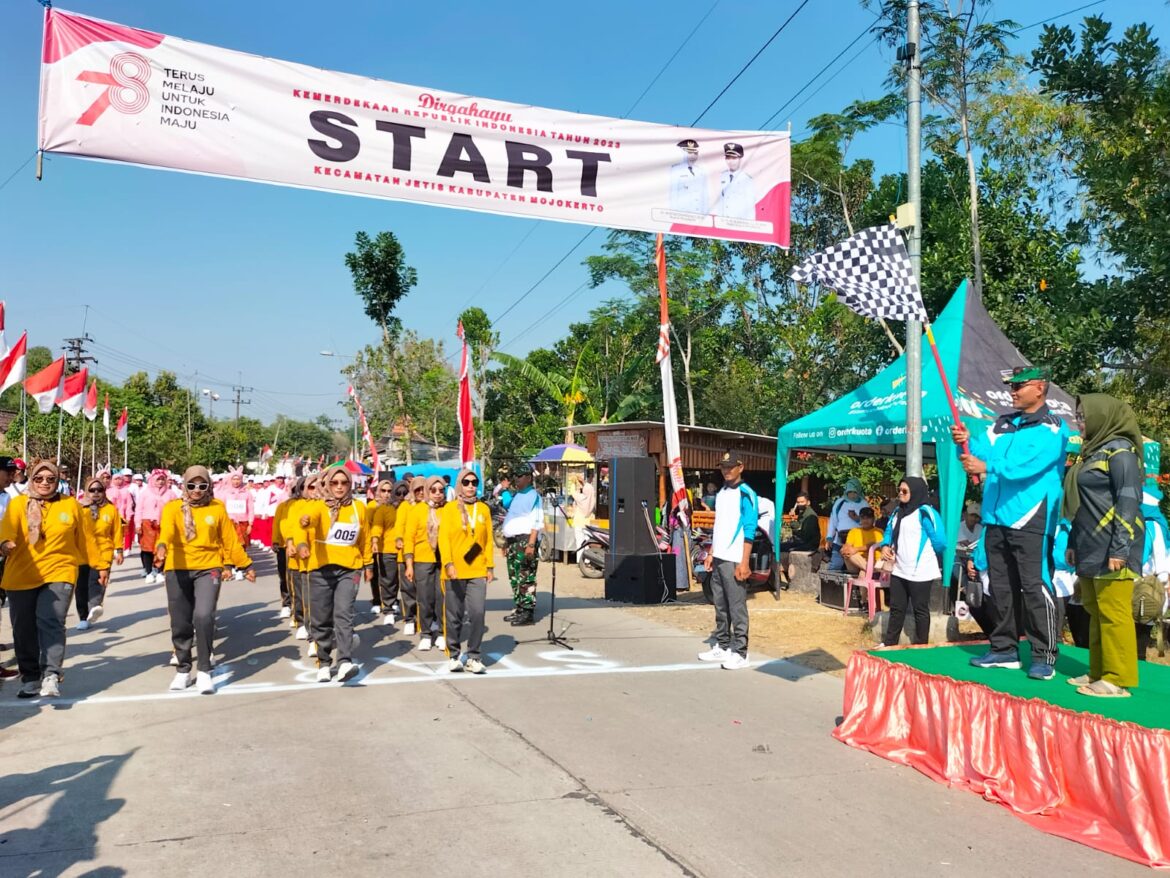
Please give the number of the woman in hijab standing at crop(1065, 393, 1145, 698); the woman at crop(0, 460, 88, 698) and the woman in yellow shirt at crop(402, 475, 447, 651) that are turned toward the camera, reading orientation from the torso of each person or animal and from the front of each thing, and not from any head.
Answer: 2

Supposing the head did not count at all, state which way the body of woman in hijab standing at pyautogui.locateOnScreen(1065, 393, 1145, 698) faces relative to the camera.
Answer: to the viewer's left

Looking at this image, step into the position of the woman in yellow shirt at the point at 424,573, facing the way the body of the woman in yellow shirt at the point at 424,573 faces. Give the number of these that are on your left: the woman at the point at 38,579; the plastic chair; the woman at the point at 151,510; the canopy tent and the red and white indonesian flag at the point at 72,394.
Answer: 2

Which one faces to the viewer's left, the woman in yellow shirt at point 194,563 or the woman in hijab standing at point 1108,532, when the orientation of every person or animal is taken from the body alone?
the woman in hijab standing

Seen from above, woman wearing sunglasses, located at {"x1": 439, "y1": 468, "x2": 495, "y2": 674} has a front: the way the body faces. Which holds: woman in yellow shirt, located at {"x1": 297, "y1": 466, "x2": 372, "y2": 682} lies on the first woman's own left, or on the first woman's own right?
on the first woman's own right

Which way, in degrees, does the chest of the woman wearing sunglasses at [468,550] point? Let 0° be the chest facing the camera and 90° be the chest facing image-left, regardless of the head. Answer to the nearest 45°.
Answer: approximately 0°

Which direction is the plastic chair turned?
to the viewer's left

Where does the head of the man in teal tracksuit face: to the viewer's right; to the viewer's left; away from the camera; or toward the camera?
to the viewer's left

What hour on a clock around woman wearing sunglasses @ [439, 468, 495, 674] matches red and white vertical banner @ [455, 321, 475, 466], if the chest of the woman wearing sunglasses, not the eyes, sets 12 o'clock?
The red and white vertical banner is roughly at 6 o'clock from the woman wearing sunglasses.
